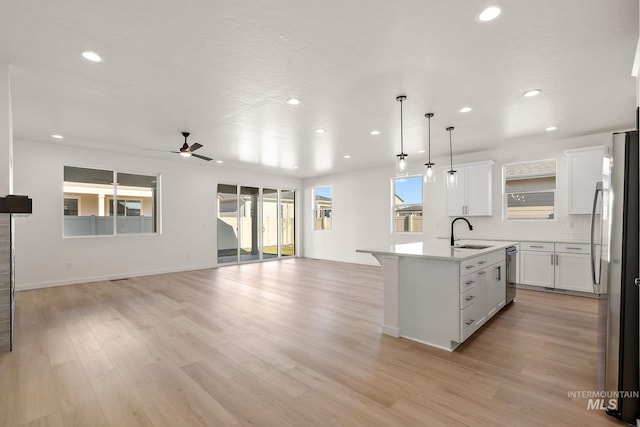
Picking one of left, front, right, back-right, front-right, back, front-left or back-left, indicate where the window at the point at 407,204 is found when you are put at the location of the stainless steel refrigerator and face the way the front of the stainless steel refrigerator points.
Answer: front-right

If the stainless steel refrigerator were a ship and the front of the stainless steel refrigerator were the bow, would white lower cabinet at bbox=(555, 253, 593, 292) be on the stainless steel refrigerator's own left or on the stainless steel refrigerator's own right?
on the stainless steel refrigerator's own right

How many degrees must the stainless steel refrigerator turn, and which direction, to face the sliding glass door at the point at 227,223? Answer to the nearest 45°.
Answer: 0° — it already faces it

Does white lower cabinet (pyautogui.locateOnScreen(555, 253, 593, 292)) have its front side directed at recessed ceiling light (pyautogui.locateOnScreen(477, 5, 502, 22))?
yes

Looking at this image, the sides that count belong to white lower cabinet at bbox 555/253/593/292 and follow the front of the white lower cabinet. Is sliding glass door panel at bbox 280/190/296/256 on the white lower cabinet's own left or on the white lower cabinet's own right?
on the white lower cabinet's own right

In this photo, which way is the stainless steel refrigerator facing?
to the viewer's left

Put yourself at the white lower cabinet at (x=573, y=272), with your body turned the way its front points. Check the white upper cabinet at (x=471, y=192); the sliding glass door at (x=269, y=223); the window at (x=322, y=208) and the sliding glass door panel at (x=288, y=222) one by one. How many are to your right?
4

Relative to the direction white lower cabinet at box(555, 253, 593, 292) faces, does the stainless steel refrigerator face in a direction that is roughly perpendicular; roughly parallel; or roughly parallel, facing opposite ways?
roughly perpendicular

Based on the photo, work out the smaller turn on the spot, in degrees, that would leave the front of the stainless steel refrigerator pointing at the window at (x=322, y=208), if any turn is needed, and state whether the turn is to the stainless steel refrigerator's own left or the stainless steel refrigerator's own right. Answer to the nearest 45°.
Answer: approximately 45° to the stainless steel refrigerator's own right

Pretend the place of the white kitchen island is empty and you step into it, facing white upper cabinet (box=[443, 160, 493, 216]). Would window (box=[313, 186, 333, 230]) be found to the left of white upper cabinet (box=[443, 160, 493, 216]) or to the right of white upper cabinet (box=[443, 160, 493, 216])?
left

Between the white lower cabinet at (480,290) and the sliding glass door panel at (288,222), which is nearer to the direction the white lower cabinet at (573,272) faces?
the white lower cabinet

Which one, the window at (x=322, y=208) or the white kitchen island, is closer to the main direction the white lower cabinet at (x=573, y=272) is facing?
the white kitchen island

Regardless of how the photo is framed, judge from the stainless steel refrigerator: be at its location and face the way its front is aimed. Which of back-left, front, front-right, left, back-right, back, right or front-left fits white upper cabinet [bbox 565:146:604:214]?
right

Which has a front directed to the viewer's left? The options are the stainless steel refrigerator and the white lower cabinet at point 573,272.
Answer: the stainless steel refrigerator

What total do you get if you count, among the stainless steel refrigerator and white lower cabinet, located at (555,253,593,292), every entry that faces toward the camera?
1
